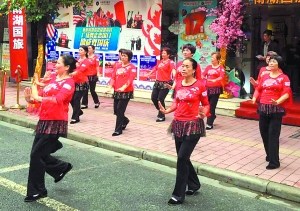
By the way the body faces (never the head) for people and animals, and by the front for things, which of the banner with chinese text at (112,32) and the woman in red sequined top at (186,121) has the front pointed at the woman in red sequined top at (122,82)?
the banner with chinese text

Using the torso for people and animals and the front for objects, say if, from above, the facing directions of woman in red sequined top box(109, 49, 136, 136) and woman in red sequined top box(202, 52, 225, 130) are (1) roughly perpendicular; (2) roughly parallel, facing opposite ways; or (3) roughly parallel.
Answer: roughly parallel

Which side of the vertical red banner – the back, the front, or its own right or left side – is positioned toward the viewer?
front

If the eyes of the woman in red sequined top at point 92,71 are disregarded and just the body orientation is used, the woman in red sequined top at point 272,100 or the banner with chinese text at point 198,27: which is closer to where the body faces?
the woman in red sequined top

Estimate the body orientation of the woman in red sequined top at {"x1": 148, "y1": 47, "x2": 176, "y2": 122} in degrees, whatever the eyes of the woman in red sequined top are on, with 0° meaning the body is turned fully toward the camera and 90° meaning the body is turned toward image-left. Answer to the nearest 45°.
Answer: approximately 45°

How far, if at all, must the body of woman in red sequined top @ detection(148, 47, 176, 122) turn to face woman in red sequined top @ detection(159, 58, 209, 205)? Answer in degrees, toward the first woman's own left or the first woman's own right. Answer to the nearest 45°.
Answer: approximately 45° to the first woman's own left

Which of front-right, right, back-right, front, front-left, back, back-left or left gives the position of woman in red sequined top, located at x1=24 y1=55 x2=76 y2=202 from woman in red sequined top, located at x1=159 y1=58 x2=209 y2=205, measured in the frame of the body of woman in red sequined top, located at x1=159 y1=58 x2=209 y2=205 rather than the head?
front-right

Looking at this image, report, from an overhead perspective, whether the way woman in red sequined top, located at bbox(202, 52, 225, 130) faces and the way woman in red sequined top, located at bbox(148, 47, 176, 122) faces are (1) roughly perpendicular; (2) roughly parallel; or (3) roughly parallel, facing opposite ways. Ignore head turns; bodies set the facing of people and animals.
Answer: roughly parallel

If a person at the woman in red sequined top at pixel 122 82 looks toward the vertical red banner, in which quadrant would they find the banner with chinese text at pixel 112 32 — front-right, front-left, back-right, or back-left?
front-right

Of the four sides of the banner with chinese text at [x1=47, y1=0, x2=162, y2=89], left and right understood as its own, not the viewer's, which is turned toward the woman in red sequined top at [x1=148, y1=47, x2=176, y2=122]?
front

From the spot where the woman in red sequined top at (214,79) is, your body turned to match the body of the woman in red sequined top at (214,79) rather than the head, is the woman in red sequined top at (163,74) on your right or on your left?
on your right

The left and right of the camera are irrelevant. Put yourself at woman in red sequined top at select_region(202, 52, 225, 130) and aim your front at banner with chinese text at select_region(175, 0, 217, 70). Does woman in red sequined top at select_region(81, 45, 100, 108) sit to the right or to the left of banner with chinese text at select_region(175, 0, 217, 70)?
left

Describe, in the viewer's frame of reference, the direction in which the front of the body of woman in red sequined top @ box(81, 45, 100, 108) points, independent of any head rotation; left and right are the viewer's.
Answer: facing the viewer and to the left of the viewer

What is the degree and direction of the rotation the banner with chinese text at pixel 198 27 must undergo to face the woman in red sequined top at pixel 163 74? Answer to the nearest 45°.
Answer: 0° — it already faces them

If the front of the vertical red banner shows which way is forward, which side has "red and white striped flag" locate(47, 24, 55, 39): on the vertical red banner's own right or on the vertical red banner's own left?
on the vertical red banner's own left

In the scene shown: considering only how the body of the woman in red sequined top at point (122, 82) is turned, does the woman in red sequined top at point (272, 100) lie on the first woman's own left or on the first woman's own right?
on the first woman's own left

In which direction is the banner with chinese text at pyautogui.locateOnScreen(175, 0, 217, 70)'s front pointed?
toward the camera
